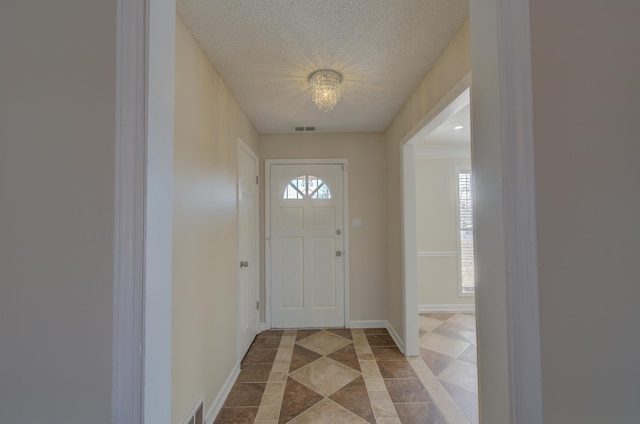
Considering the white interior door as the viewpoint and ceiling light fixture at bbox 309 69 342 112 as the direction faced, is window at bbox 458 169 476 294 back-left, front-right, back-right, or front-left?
front-left

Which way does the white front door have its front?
toward the camera

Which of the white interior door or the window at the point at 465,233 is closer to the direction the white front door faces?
the white interior door

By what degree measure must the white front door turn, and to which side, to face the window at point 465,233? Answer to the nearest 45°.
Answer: approximately 90° to its left

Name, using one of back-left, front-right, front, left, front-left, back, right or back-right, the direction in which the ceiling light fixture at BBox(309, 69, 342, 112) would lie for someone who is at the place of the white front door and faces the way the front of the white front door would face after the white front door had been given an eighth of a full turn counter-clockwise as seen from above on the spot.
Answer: front-right

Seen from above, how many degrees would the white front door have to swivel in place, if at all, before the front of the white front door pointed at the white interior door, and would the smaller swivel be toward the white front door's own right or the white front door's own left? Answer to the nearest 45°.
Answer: approximately 45° to the white front door's own right

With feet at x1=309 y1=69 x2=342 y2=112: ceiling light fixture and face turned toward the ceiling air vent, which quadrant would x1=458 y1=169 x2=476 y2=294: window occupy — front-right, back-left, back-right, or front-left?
front-right
